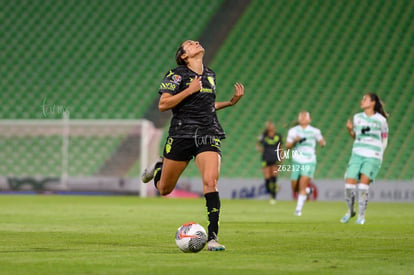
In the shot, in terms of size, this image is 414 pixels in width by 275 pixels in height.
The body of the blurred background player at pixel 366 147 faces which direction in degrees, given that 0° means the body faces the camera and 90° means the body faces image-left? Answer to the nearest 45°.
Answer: approximately 45°

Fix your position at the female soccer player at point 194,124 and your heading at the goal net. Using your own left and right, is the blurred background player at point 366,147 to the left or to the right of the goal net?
right

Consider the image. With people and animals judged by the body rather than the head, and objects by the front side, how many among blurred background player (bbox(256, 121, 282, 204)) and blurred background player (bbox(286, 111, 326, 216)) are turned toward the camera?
2

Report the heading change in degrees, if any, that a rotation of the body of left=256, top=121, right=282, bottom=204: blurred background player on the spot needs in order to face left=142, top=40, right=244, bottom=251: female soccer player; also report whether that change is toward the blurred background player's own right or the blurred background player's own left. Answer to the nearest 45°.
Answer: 0° — they already face them

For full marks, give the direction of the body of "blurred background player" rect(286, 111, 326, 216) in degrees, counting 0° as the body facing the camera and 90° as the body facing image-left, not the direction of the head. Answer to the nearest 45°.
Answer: approximately 0°

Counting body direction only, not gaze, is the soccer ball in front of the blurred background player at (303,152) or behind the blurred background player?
in front

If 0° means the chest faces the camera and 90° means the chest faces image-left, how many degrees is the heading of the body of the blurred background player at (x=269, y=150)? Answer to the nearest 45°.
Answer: approximately 0°

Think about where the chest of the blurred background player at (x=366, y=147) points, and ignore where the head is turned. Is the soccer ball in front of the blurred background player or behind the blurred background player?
in front

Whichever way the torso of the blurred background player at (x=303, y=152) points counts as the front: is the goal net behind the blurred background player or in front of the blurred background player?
behind
